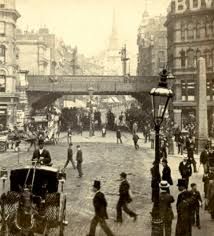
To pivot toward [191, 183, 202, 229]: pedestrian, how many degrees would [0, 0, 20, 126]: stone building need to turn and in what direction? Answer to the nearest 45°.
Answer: approximately 45° to its right

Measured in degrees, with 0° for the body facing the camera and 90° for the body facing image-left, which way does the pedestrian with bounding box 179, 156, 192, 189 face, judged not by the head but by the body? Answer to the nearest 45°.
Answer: approximately 0°

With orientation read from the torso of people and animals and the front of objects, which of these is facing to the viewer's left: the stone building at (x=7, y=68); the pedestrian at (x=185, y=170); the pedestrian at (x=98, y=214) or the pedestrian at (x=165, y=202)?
the pedestrian at (x=98, y=214)

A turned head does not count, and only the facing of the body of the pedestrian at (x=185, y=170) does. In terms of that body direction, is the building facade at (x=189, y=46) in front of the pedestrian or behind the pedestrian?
behind

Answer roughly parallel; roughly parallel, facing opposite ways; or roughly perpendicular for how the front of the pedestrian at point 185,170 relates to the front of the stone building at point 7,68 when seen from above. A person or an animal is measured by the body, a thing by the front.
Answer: roughly perpendicular

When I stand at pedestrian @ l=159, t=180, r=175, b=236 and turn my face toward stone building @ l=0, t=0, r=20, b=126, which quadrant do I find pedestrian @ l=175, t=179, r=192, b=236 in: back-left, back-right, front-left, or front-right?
back-right

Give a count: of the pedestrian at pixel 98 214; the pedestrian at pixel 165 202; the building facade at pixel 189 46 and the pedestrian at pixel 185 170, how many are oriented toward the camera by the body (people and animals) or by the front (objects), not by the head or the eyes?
2
